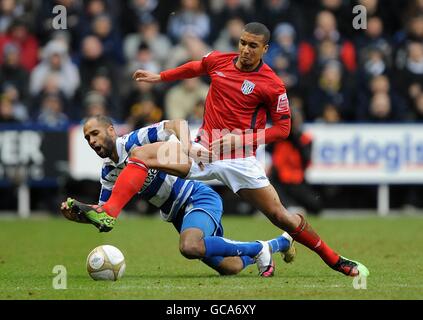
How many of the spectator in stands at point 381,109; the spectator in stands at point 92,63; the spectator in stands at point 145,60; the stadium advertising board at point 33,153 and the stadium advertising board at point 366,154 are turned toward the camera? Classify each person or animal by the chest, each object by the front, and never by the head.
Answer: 5

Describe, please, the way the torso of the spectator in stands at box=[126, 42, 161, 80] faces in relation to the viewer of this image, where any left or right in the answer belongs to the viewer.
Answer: facing the viewer

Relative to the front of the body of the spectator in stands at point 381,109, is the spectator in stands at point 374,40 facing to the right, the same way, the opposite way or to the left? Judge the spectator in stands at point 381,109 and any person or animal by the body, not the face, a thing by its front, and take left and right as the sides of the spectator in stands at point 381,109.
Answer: the same way

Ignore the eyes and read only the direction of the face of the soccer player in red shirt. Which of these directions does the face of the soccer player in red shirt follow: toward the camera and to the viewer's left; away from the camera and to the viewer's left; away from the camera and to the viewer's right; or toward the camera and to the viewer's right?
toward the camera and to the viewer's left

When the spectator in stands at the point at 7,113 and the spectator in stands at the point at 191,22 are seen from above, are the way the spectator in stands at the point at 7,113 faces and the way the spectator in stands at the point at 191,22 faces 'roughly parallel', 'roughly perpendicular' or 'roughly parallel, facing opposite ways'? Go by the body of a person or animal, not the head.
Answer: roughly parallel

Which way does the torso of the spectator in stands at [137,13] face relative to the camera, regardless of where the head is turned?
toward the camera

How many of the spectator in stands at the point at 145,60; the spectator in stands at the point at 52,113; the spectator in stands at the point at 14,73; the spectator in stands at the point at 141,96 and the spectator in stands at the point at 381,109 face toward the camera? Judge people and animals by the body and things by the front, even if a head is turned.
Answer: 5

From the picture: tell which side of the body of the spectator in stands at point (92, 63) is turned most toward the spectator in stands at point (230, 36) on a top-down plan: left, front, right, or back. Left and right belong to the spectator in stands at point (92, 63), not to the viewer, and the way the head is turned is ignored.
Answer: left

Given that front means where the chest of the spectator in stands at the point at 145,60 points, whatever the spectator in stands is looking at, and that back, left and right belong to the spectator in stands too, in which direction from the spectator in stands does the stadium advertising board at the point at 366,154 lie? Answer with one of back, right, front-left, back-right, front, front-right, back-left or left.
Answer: left

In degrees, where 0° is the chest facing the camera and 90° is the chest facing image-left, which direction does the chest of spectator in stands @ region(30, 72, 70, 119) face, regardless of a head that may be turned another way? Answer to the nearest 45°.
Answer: approximately 0°

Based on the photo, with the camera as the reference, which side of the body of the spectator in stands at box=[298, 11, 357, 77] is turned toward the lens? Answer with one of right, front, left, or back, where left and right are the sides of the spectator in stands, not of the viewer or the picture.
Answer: front
